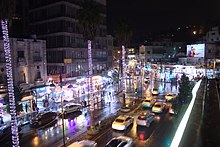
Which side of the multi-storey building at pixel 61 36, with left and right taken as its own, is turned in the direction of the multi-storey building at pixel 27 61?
right

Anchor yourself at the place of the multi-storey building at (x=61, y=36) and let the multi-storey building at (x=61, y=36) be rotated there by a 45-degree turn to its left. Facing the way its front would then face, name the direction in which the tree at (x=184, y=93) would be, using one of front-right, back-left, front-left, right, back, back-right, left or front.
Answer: front-right

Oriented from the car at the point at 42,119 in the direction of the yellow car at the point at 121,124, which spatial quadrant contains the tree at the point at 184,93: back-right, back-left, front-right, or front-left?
front-left

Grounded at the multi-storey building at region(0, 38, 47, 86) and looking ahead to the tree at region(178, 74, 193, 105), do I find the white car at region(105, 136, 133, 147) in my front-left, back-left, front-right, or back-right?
front-right

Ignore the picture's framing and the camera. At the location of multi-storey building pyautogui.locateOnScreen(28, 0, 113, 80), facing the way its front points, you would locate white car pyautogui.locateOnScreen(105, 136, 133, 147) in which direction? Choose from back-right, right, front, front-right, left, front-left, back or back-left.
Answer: front-right

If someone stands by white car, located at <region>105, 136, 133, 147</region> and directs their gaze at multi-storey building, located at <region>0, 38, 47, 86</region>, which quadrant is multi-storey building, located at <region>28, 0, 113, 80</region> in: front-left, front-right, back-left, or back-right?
front-right

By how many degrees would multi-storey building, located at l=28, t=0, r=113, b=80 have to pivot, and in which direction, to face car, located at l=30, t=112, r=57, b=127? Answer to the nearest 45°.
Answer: approximately 45° to its right

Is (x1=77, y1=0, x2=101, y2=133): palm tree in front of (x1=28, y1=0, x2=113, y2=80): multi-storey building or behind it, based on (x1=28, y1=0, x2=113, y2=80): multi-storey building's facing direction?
in front

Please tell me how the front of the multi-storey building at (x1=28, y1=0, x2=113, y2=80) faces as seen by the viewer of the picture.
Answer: facing the viewer and to the right of the viewer
